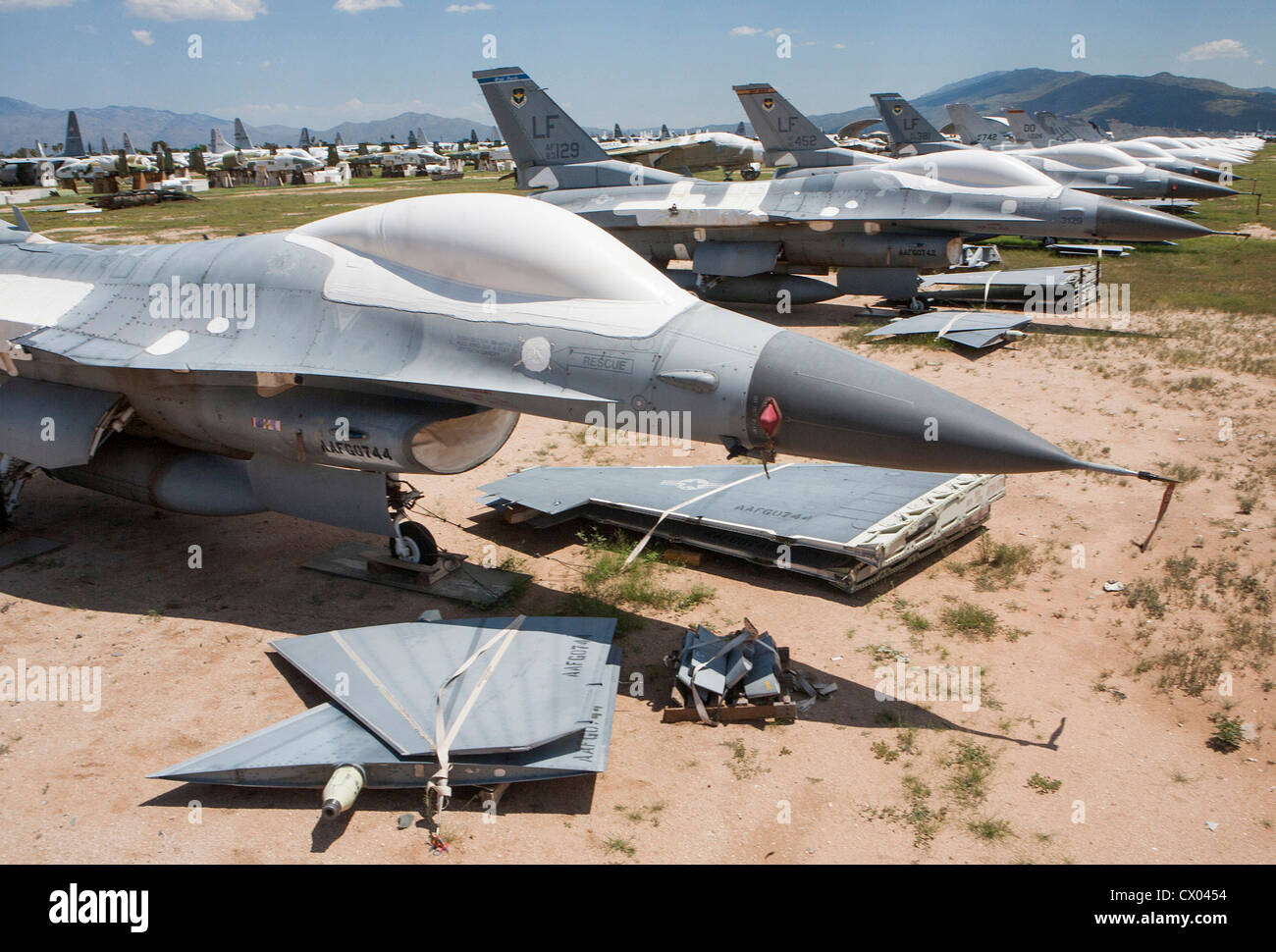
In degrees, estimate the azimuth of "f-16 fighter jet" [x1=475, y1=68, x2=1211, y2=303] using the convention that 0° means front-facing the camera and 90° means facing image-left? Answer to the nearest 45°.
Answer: approximately 270°

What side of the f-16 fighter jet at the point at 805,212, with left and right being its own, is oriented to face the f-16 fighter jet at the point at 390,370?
right

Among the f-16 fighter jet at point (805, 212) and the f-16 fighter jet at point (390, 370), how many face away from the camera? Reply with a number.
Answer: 0

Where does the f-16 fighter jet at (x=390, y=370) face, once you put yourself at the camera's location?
facing the viewer and to the right of the viewer

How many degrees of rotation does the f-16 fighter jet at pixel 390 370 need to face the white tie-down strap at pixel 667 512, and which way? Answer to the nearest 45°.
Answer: approximately 90° to its left

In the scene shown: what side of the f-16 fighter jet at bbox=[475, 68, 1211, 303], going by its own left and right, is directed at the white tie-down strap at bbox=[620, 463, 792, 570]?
right
